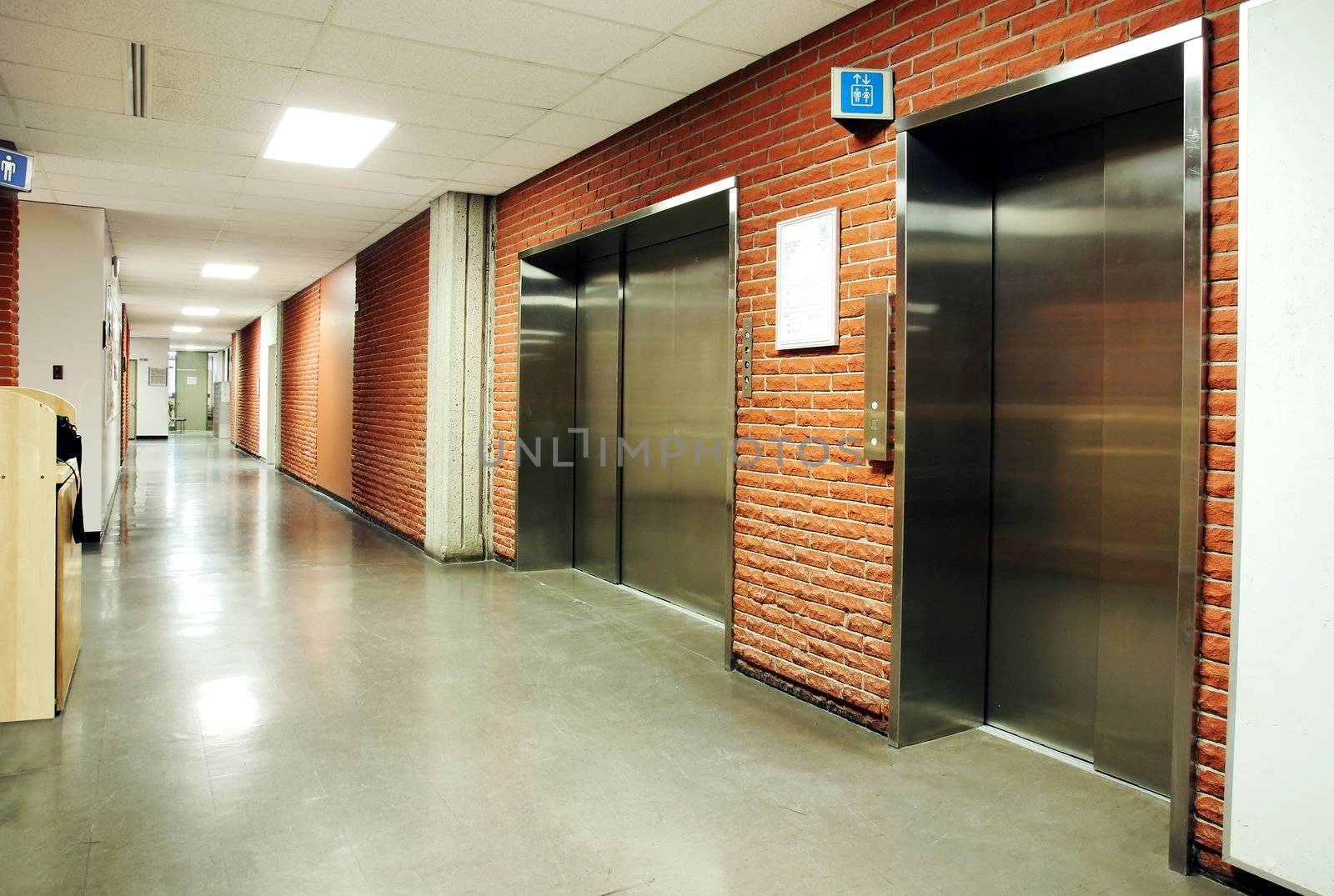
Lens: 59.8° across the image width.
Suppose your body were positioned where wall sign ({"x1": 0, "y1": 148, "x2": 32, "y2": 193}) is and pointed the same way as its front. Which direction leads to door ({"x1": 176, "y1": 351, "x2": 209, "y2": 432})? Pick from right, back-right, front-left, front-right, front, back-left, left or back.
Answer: back-left

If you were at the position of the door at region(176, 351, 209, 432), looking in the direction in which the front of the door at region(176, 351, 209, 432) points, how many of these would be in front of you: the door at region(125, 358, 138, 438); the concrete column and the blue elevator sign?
3

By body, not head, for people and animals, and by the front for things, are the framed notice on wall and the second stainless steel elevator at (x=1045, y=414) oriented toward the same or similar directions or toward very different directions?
same or similar directions

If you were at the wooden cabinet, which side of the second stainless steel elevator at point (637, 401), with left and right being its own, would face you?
front

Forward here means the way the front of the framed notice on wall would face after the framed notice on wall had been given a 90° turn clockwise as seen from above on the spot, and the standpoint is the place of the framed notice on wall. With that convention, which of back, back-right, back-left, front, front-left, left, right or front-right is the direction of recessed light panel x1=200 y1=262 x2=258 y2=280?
front

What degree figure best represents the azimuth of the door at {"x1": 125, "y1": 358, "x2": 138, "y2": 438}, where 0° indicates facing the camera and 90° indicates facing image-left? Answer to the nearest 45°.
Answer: approximately 270°

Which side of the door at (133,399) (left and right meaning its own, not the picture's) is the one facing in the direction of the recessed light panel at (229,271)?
right

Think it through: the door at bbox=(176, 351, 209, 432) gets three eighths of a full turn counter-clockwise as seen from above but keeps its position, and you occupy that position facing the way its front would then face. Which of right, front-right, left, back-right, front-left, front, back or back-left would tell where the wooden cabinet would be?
back-right

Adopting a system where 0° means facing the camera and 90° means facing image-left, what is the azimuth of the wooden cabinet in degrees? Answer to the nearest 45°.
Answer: approximately 270°

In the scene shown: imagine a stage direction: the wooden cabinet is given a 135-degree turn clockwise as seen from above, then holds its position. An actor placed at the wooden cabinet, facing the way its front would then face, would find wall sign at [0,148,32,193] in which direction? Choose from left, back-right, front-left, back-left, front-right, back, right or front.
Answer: back-right

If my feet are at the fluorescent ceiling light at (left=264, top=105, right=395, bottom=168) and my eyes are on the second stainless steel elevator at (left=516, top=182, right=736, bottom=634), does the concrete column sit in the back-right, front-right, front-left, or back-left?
front-left

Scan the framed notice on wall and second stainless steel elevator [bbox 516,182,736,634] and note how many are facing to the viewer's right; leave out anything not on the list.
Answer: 0

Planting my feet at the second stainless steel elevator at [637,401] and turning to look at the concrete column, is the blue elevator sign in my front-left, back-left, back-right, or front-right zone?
back-left
